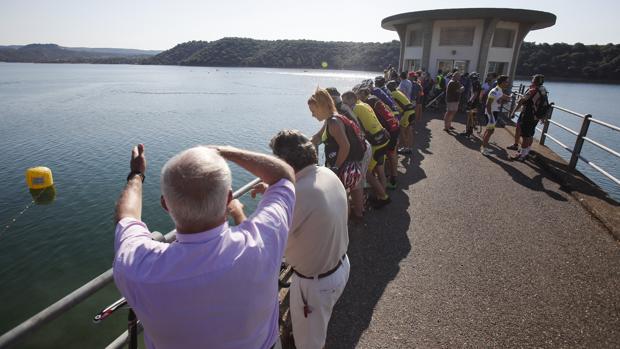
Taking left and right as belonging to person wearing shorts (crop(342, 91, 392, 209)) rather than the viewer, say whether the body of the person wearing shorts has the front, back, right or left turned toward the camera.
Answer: left

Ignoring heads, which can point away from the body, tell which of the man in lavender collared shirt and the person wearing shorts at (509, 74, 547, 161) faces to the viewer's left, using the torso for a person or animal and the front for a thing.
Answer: the person wearing shorts

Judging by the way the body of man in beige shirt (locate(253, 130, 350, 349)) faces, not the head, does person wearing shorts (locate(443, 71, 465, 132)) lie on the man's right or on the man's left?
on the man's right

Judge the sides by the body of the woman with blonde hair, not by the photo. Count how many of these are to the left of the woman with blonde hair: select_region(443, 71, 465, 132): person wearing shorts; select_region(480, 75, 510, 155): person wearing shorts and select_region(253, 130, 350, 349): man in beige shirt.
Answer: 1

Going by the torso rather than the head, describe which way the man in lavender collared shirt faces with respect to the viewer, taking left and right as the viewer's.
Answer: facing away from the viewer

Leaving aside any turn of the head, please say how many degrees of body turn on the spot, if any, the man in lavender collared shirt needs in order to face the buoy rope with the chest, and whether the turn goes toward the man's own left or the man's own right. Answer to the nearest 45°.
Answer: approximately 45° to the man's own left

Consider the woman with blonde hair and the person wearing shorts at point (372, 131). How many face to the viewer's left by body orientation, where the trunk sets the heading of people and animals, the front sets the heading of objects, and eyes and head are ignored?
2

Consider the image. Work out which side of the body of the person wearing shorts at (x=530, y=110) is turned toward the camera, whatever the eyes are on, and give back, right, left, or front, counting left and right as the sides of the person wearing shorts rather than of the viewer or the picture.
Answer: left

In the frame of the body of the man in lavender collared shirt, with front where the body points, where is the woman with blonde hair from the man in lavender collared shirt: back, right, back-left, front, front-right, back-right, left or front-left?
front-right

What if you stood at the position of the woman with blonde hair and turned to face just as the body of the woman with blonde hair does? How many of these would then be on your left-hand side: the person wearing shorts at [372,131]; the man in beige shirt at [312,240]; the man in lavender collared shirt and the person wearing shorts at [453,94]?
2

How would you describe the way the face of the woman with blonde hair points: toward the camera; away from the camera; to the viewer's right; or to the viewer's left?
to the viewer's left

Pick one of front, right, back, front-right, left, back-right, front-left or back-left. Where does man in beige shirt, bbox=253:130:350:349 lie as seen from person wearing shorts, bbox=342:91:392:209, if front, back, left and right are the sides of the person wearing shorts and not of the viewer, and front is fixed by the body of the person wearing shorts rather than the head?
left
